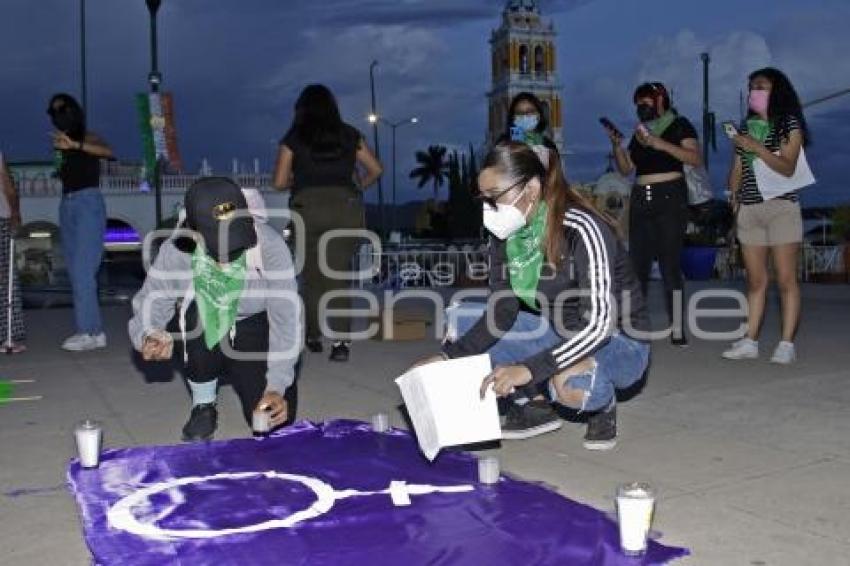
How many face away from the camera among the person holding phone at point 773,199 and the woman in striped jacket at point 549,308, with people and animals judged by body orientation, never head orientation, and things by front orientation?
0

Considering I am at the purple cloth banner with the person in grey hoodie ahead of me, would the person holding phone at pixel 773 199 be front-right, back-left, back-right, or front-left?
front-right

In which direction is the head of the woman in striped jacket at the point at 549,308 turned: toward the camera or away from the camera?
toward the camera

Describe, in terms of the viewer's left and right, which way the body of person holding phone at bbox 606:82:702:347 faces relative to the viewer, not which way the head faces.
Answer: facing the viewer and to the left of the viewer

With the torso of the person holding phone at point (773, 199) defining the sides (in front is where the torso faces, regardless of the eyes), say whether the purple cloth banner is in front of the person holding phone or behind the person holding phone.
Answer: in front

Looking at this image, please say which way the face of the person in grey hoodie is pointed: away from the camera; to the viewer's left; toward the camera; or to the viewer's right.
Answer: toward the camera

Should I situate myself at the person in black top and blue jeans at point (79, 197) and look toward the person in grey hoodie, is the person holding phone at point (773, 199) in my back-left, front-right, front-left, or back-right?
front-left

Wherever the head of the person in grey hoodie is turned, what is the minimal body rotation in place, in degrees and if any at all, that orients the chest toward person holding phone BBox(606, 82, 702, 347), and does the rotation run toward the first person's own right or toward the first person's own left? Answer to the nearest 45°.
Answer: approximately 135° to the first person's own left

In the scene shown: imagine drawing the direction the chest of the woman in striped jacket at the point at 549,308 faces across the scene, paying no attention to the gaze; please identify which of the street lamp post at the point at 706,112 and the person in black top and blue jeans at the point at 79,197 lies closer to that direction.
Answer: the person in black top and blue jeans

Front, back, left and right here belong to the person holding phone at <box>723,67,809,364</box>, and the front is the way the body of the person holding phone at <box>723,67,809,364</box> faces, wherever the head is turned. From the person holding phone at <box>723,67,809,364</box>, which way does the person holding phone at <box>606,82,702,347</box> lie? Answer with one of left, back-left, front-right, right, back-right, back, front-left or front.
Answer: right

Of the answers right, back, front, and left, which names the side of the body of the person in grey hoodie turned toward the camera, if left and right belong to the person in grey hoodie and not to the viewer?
front

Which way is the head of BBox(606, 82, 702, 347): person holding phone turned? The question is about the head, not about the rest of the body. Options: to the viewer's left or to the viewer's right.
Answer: to the viewer's left

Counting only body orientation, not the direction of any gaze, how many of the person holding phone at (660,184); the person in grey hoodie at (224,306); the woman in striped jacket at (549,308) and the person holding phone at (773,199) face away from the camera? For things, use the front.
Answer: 0

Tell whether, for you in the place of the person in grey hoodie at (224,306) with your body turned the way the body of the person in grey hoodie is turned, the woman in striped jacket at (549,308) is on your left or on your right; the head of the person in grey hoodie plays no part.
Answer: on your left

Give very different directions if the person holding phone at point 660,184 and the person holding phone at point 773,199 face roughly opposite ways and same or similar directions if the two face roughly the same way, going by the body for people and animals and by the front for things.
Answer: same or similar directions

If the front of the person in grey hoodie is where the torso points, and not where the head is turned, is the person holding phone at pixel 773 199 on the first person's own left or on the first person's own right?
on the first person's own left

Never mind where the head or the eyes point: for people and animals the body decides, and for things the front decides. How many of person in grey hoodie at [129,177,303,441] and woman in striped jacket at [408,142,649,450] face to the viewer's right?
0
